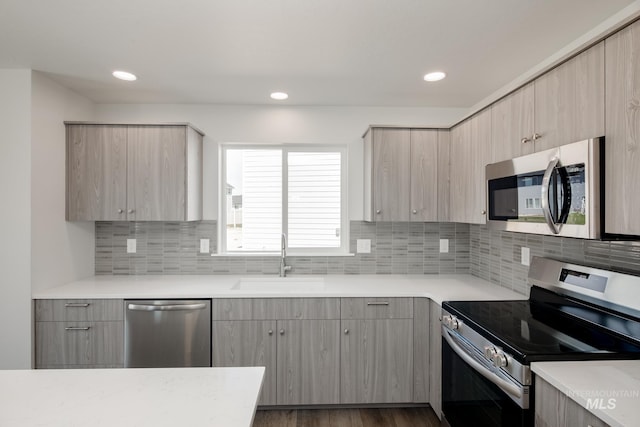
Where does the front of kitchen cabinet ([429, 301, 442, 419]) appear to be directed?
to the viewer's left

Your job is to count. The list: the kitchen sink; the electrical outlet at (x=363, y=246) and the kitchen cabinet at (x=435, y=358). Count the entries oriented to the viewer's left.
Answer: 1

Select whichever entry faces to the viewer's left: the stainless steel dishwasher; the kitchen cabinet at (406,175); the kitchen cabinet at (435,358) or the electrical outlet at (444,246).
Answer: the kitchen cabinet at (435,358)

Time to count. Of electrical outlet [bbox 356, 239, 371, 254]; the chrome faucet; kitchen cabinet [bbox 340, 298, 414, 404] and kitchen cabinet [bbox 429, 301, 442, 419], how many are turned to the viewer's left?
1

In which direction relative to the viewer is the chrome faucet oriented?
toward the camera

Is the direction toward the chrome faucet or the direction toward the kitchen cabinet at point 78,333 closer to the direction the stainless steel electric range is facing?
the kitchen cabinet

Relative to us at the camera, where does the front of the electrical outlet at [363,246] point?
facing the viewer

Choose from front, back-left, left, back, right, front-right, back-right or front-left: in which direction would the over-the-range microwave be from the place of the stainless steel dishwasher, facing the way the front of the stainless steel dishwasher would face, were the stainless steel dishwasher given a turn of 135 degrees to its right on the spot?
back

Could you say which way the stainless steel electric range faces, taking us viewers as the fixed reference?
facing the viewer and to the left of the viewer

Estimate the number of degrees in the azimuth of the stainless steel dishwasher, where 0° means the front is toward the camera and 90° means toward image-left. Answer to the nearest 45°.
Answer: approximately 0°
